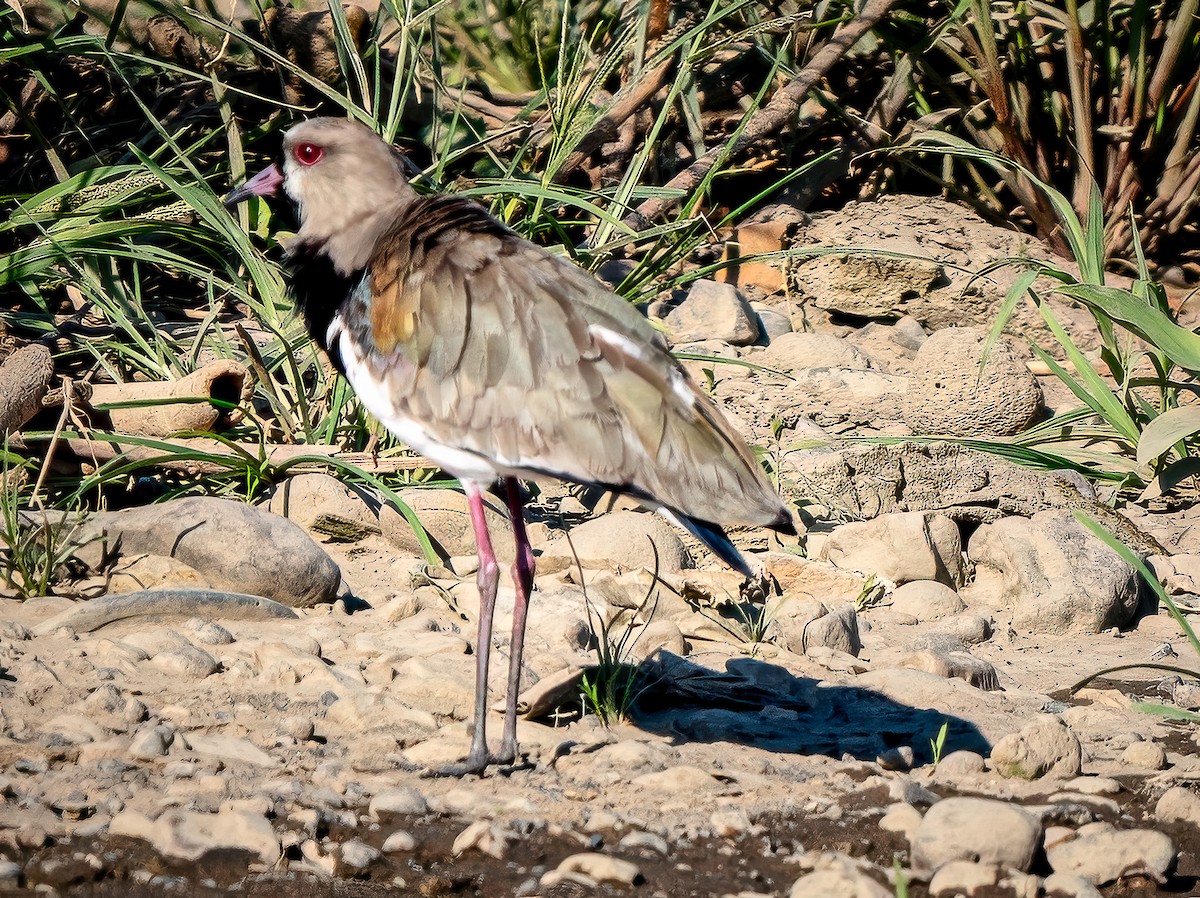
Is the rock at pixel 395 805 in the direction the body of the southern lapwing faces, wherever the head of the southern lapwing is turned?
no

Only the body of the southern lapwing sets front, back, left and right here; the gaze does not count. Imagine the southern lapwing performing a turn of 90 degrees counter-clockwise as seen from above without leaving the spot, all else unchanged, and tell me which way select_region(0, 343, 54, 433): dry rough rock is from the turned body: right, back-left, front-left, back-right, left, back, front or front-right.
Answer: back-right

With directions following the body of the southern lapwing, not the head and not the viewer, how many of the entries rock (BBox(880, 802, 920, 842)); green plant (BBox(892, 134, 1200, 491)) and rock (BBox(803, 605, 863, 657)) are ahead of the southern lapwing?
0

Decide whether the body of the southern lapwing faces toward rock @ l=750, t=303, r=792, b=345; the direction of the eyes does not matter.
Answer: no

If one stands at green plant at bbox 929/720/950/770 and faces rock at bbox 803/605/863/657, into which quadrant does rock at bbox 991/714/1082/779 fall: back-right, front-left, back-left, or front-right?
back-right

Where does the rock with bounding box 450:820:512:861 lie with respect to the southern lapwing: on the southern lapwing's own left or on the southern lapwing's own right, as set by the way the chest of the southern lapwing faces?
on the southern lapwing's own left

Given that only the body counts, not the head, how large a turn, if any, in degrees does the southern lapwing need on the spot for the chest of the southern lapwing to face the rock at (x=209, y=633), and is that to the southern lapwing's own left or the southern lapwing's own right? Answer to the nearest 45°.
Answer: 0° — it already faces it

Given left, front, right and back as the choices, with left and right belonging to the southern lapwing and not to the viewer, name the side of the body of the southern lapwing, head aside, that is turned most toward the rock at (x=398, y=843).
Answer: left

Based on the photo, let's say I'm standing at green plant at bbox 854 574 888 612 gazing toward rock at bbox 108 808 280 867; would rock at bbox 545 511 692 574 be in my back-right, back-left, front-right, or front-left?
front-right

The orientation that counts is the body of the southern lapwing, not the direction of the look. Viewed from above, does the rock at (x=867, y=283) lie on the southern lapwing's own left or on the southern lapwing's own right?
on the southern lapwing's own right

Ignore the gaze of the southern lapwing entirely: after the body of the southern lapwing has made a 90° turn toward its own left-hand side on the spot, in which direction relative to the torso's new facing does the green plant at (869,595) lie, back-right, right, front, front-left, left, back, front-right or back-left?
back-left

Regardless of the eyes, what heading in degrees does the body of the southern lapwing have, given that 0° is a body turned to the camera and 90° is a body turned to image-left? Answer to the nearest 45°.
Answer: approximately 90°

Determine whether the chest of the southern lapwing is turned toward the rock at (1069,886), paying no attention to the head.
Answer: no

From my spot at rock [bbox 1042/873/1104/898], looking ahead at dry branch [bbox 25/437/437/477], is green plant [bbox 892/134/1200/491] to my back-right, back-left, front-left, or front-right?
front-right

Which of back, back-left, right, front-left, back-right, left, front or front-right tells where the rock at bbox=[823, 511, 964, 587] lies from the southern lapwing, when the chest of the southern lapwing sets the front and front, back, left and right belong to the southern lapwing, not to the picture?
back-right
